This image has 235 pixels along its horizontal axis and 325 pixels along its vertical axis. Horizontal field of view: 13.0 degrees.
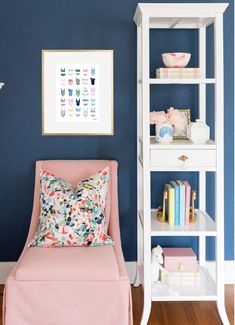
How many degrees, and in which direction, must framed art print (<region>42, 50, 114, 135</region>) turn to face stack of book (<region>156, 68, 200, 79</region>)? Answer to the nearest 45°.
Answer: approximately 45° to its left

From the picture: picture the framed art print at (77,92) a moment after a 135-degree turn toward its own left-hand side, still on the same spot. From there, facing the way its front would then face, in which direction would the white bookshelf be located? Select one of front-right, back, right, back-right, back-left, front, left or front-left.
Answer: right

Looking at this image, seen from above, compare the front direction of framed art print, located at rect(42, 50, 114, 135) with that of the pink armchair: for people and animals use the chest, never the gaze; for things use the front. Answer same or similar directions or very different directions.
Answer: same or similar directions

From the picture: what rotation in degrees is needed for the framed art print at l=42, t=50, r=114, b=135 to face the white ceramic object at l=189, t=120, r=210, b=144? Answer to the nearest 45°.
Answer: approximately 45° to its left

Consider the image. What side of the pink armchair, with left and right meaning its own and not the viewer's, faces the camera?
front

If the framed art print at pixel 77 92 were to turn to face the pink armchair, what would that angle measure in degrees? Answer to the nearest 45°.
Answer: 0° — it already faces it

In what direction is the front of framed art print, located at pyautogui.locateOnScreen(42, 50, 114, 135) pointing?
toward the camera
